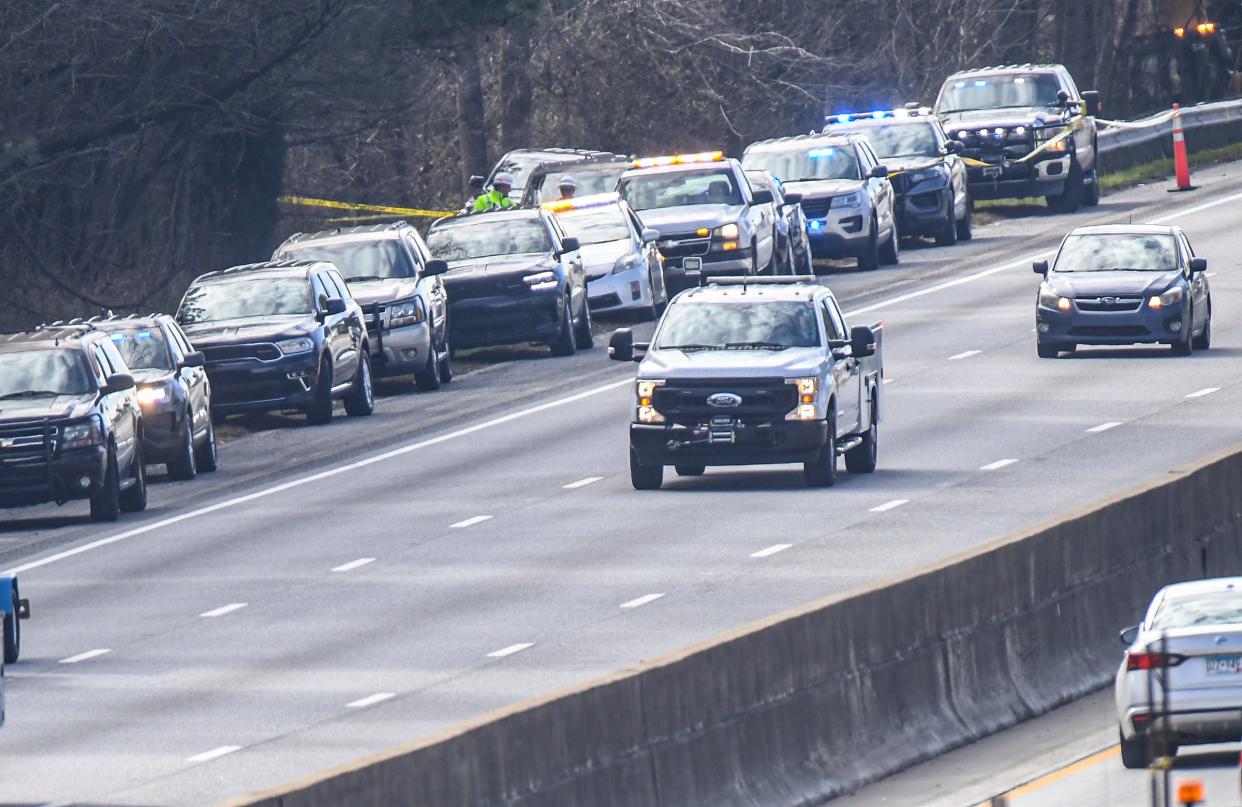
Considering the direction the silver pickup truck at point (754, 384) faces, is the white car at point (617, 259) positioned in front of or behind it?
behind

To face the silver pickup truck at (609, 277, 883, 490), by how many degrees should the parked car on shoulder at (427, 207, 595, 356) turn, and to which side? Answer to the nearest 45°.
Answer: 0° — it already faces it

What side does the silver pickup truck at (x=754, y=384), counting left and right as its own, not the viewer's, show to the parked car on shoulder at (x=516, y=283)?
back

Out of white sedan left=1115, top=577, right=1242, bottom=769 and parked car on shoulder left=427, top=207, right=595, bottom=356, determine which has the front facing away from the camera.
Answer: the white sedan

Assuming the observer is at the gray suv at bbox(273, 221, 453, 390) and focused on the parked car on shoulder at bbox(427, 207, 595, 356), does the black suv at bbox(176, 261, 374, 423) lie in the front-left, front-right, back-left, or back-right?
back-right

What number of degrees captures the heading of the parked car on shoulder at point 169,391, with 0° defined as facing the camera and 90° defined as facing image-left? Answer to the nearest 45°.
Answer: approximately 0°

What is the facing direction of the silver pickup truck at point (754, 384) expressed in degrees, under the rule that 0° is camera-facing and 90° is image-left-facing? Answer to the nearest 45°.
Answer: approximately 0°
